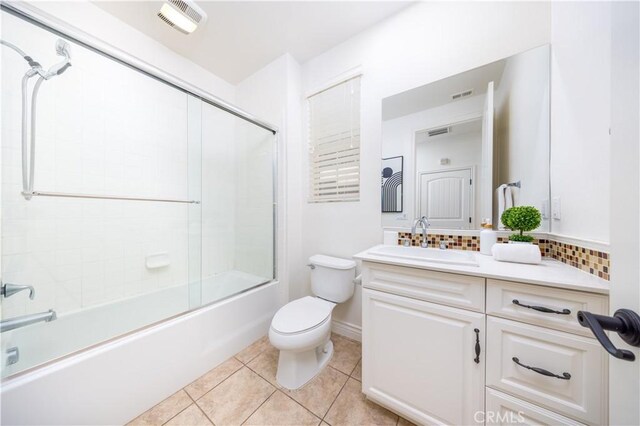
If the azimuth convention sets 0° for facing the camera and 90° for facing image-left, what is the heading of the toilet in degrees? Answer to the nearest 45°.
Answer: approximately 45°

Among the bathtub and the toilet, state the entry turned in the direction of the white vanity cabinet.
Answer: the bathtub

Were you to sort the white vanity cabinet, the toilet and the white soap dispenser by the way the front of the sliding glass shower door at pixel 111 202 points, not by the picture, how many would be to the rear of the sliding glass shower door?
0

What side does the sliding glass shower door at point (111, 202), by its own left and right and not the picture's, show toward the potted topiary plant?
front

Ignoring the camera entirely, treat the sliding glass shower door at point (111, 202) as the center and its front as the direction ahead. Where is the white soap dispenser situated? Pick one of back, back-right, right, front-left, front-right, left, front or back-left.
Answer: front

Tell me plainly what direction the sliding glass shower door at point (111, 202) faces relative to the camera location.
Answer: facing the viewer and to the right of the viewer

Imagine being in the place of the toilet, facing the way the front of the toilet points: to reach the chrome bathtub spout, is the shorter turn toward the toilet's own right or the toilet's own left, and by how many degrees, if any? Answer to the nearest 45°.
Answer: approximately 45° to the toilet's own right

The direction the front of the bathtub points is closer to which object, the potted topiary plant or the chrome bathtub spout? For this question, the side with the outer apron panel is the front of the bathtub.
the potted topiary plant

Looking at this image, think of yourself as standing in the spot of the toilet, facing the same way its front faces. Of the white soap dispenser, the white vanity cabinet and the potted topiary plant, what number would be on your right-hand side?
0

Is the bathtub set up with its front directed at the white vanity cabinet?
yes

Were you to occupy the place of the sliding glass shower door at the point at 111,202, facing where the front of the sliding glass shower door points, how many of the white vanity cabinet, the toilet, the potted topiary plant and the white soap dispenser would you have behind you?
0

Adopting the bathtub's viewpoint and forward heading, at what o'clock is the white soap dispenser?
The white soap dispenser is roughly at 12 o'clock from the bathtub.

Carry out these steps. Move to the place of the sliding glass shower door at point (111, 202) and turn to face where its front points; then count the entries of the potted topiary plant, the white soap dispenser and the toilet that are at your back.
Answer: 0

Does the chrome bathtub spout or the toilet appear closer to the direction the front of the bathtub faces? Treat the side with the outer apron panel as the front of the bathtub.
the toilet

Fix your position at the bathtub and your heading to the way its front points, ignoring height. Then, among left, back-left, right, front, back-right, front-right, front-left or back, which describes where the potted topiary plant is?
front

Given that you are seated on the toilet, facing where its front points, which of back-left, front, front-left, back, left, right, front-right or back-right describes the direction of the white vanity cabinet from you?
left

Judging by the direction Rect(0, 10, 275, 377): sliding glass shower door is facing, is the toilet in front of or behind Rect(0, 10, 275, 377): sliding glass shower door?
in front

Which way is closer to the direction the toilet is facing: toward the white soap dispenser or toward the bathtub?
the bathtub
